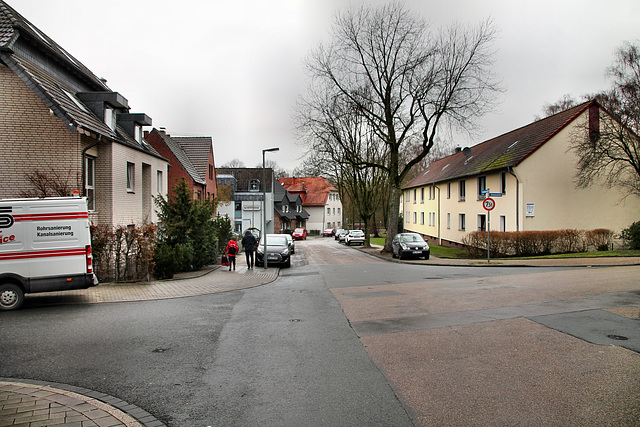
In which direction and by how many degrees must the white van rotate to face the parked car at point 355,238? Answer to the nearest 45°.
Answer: approximately 135° to its right

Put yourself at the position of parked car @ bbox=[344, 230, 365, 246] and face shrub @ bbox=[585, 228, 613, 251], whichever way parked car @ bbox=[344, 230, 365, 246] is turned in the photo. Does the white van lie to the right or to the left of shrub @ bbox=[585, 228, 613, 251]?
right

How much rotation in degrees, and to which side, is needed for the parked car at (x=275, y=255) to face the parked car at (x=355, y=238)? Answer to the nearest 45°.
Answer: approximately 180°

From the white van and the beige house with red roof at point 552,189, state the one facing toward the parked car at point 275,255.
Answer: the beige house with red roof

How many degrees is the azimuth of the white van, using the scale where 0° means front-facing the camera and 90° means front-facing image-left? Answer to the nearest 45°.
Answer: approximately 90°

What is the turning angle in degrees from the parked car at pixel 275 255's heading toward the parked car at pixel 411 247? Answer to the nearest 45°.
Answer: approximately 90° to its left

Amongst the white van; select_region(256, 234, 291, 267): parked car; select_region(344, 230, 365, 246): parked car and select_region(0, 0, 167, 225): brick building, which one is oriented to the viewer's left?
the white van

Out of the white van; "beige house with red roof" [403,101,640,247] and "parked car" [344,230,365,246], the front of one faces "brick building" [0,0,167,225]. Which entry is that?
the beige house with red roof

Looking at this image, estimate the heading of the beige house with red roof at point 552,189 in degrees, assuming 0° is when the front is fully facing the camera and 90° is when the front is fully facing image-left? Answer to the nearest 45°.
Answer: approximately 45°

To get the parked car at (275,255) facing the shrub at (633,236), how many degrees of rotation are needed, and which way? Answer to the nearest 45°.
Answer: approximately 90° to its left

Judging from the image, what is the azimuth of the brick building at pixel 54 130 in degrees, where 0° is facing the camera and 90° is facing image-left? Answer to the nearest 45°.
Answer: approximately 315°
